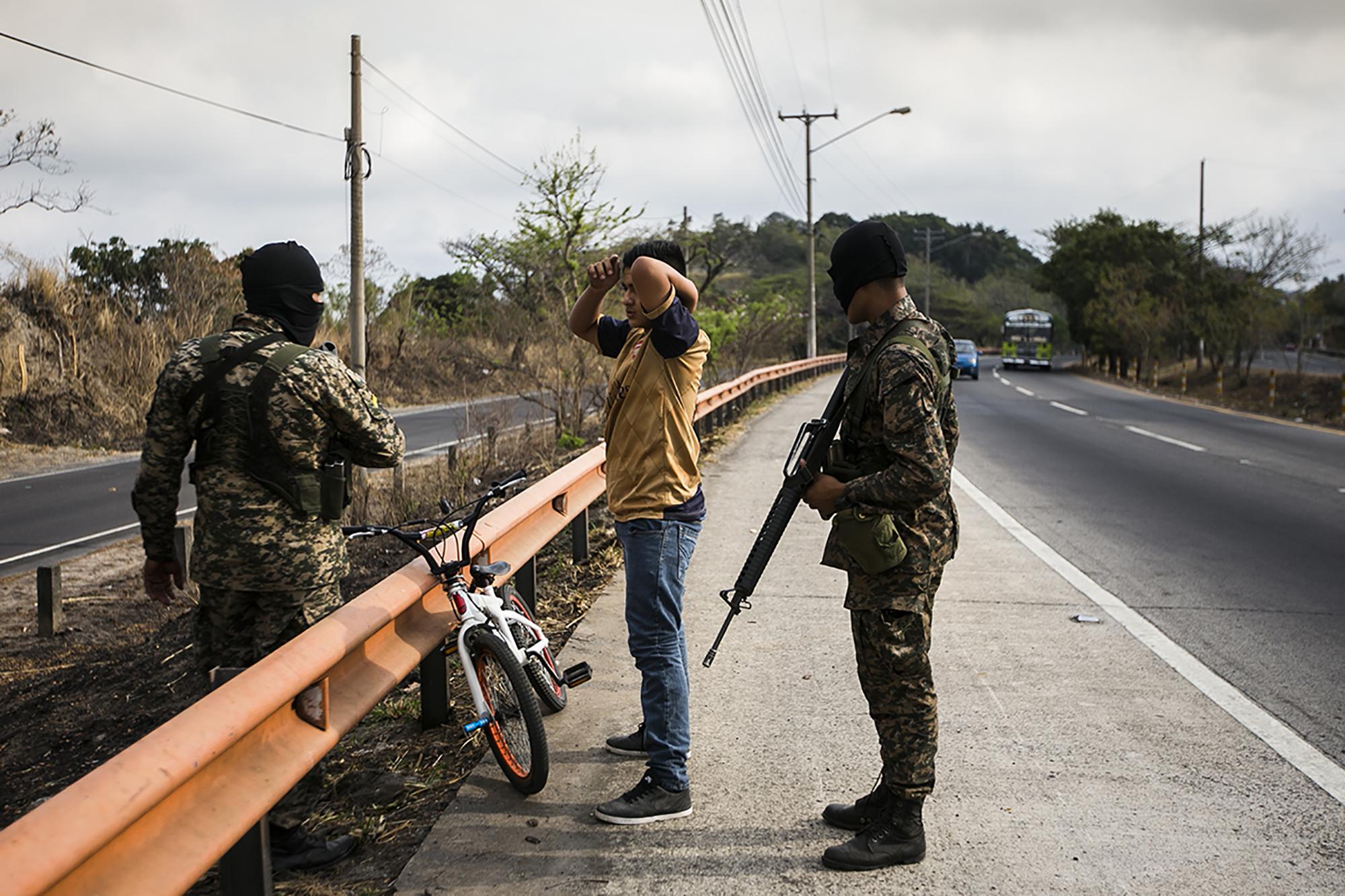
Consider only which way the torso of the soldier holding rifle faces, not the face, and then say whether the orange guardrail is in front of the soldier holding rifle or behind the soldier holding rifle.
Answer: in front

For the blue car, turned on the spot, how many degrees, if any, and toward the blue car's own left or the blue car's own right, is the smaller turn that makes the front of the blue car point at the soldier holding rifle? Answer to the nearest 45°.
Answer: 0° — it already faces them

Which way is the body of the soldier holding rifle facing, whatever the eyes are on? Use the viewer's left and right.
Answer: facing to the left of the viewer

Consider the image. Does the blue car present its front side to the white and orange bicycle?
yes

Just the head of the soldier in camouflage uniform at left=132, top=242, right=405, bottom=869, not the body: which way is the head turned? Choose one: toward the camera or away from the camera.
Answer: away from the camera

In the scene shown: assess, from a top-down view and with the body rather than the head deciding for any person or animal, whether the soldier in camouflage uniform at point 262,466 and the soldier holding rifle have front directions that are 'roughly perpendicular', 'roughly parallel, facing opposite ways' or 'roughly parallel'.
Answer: roughly perpendicular

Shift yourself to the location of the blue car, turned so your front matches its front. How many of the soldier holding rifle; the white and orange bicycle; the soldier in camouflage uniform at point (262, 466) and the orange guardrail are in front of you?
4

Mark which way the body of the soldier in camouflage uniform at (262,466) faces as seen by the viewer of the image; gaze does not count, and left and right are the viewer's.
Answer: facing away from the viewer and to the right of the viewer

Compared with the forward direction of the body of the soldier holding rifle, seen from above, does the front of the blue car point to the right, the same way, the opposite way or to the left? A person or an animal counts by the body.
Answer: to the left

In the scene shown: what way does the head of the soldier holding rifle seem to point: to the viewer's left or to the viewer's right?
to the viewer's left
